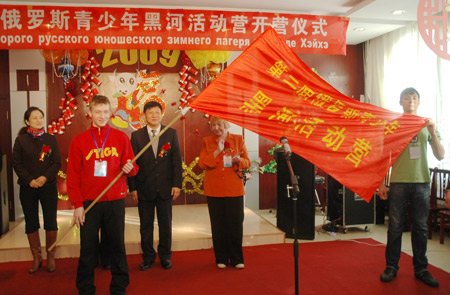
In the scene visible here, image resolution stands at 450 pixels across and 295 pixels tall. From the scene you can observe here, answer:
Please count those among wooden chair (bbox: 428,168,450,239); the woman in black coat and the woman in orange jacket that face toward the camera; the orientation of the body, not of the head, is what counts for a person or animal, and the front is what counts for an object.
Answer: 2

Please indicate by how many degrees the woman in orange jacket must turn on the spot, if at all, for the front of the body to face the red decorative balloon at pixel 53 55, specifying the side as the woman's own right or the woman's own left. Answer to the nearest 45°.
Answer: approximately 135° to the woman's own right
